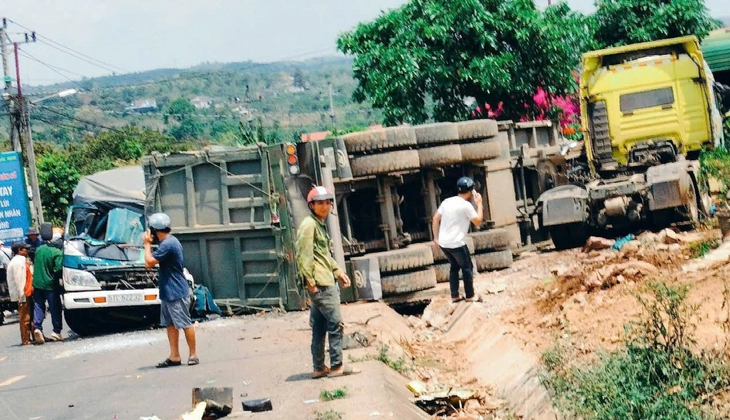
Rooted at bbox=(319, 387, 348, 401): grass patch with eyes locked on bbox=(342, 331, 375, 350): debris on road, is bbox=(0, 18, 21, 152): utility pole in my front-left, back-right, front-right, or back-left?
front-left

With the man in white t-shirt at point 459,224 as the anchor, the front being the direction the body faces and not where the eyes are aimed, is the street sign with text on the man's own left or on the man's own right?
on the man's own left

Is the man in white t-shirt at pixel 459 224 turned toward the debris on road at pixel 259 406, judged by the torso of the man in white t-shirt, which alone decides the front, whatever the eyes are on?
no
